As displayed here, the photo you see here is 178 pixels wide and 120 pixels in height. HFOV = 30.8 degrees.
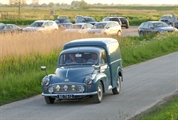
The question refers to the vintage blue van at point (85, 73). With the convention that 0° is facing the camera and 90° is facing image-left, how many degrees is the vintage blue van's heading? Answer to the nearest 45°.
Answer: approximately 45°
